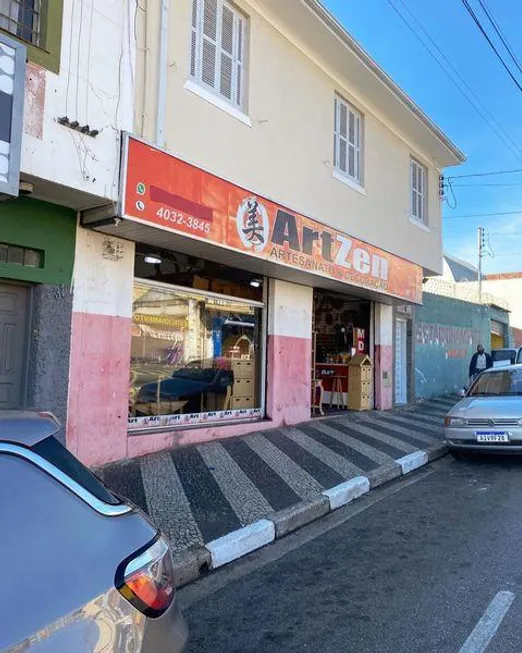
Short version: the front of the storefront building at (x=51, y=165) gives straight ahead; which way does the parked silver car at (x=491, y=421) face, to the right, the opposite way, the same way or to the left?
to the right

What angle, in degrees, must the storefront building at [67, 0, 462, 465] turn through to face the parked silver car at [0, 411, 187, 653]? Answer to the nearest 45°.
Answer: approximately 45° to its right

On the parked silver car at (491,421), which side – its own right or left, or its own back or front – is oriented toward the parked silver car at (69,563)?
front

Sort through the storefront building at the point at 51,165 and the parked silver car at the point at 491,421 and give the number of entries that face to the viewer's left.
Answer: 0

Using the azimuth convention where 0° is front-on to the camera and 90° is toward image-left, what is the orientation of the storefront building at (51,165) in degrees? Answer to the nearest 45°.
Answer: approximately 315°

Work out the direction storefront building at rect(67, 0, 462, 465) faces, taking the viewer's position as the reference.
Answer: facing the viewer and to the right of the viewer

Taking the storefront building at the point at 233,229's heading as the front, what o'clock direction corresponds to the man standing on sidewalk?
The man standing on sidewalk is roughly at 9 o'clock from the storefront building.

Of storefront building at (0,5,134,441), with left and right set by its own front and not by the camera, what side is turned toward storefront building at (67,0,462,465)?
left

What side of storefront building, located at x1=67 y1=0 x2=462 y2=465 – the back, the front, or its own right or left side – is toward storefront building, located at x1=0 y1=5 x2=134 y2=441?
right

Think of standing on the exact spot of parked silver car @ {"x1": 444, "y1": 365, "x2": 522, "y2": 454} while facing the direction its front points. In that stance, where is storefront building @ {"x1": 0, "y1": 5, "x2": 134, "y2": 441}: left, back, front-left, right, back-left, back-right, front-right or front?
front-right

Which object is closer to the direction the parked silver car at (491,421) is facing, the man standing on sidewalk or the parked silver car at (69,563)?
the parked silver car

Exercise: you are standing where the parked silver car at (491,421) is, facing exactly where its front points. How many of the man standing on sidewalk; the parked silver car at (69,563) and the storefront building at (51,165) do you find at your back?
1
